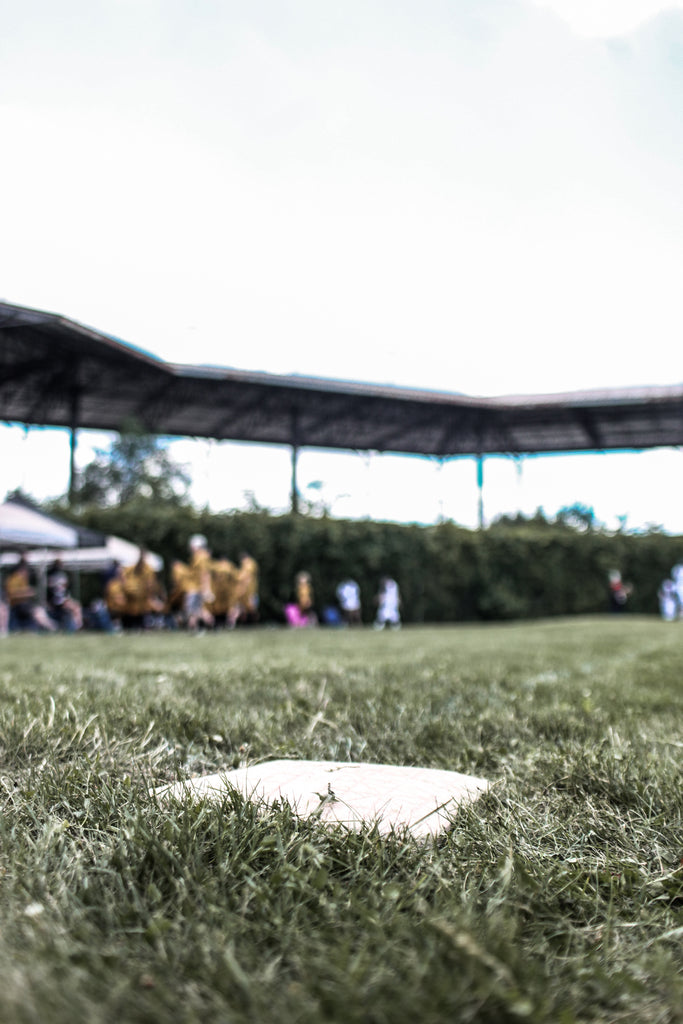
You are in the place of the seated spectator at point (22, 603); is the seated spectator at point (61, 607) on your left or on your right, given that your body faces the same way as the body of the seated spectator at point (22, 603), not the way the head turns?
on your left

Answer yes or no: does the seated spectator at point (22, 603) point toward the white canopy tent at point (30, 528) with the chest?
no
